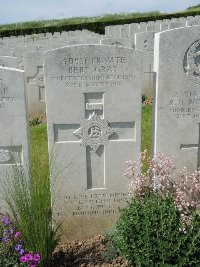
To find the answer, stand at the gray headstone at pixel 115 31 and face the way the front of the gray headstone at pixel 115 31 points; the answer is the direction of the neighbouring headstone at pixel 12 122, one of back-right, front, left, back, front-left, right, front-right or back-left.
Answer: front

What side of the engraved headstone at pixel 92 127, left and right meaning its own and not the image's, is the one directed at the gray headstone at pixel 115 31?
back

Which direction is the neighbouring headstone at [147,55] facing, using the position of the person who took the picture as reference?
facing the viewer

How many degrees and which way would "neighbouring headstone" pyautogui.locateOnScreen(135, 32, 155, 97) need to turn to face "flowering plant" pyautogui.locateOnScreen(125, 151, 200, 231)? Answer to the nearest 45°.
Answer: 0° — it already faces it

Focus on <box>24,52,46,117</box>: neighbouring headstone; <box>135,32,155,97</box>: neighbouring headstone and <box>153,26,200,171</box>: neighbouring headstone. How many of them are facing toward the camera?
3

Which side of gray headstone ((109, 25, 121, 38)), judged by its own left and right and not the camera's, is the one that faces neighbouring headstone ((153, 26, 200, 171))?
front

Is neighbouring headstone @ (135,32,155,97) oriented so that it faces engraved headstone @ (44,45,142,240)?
yes

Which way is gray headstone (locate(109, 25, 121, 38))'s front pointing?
toward the camera

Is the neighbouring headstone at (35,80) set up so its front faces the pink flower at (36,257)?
yes

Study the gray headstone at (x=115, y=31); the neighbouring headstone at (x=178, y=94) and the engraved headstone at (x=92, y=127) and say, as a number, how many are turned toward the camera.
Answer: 3

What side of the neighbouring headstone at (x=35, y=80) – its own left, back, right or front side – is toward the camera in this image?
front

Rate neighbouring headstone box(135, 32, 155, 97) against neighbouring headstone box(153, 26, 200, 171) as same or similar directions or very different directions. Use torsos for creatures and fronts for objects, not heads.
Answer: same or similar directions

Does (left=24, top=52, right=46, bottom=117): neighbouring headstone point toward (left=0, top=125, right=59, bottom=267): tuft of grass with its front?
yes

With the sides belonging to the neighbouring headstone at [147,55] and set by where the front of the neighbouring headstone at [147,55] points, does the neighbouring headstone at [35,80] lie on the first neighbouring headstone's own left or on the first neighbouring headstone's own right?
on the first neighbouring headstone's own right

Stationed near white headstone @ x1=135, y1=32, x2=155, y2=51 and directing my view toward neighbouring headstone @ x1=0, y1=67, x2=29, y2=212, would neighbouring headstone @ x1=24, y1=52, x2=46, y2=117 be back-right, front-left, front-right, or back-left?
front-right

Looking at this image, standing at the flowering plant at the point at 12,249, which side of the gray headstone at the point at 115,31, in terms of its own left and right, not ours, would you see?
front

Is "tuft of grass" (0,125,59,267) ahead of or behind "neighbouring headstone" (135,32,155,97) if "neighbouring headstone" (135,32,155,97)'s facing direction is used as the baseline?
ahead
